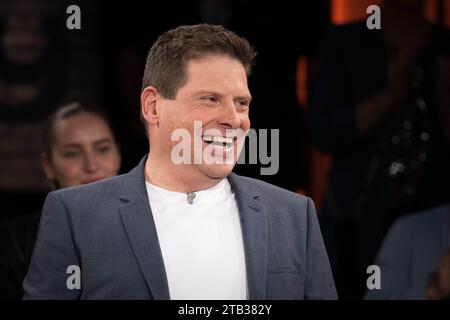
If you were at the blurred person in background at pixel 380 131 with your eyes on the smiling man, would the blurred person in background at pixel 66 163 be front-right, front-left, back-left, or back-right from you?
front-right

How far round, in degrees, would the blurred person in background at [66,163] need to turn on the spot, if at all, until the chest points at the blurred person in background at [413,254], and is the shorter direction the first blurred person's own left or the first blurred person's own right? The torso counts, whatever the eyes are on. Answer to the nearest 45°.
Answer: approximately 45° to the first blurred person's own left

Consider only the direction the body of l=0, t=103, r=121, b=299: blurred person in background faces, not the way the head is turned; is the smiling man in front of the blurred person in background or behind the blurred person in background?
in front

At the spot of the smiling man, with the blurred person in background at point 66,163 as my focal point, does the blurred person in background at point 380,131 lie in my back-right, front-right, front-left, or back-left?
front-right

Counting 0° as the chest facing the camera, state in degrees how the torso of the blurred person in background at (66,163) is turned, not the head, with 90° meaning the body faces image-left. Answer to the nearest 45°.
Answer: approximately 315°

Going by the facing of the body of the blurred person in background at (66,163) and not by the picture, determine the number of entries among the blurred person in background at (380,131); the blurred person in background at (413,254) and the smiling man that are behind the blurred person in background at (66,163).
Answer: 0

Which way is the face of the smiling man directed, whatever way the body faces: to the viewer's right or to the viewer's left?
to the viewer's right
